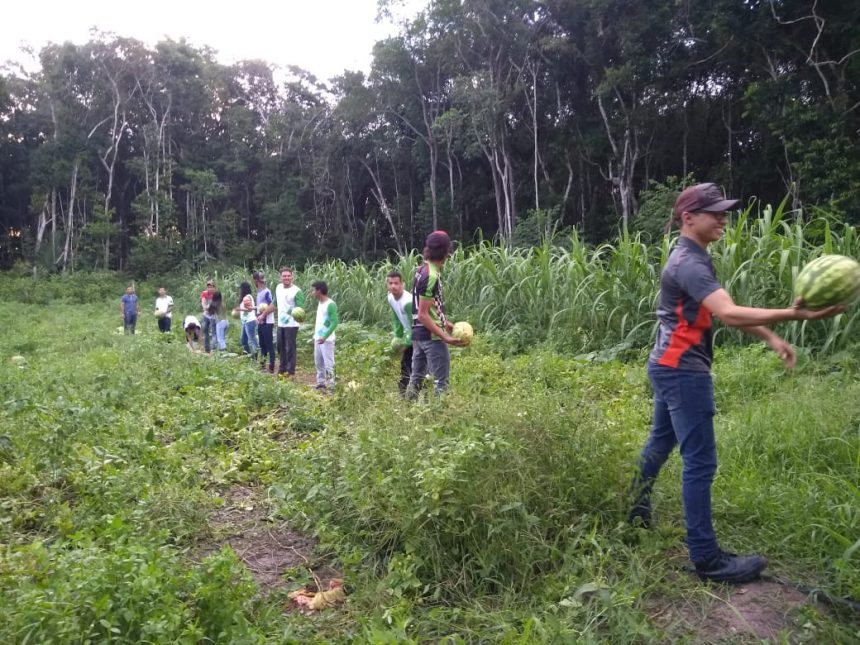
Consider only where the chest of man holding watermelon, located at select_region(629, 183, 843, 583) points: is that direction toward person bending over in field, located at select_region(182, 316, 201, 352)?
no

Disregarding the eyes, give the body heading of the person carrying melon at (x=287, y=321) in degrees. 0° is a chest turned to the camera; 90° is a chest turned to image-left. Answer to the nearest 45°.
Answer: approximately 0°

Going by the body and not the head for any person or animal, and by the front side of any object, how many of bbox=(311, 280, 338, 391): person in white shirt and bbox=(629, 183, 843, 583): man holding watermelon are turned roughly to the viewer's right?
1

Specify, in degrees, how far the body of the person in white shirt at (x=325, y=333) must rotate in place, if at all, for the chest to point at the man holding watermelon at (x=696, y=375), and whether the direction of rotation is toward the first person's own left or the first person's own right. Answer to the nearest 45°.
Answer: approximately 45° to the first person's own left

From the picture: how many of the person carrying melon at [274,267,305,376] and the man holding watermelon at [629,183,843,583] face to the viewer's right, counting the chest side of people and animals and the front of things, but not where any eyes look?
1

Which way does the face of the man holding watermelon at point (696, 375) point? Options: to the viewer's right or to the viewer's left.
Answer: to the viewer's right

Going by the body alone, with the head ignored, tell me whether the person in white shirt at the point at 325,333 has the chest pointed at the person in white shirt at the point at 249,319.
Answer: no

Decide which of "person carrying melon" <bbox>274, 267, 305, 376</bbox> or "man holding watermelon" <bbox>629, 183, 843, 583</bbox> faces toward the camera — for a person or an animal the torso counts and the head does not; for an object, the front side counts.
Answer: the person carrying melon

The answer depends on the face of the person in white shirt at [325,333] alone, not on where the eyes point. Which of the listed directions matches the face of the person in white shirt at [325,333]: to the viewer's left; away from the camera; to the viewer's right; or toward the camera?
to the viewer's left

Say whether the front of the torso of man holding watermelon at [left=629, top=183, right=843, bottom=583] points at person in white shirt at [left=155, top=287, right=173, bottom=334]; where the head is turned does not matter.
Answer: no

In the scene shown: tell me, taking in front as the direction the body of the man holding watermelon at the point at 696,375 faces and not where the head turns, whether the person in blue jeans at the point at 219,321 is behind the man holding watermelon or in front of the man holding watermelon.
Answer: behind

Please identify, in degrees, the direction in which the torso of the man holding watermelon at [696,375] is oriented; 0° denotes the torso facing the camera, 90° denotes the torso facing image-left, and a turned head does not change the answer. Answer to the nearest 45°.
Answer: approximately 270°

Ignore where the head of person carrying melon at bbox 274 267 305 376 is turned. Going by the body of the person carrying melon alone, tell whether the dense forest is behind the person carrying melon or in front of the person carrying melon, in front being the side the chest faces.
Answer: behind

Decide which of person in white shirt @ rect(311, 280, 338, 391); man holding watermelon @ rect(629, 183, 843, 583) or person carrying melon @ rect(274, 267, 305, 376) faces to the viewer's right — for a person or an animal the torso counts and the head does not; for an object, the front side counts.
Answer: the man holding watermelon

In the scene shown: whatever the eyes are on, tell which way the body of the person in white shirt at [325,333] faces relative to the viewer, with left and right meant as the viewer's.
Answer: facing the viewer and to the left of the viewer
